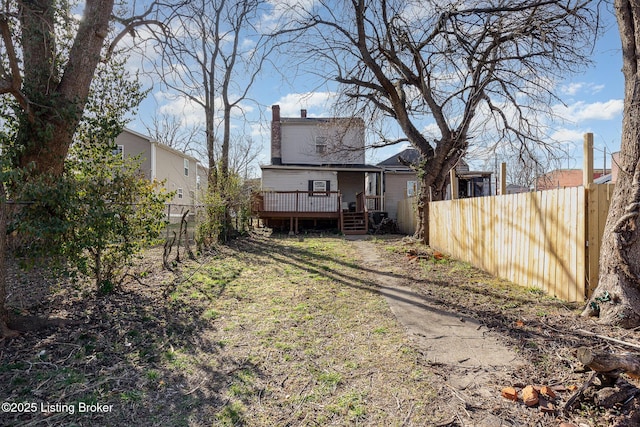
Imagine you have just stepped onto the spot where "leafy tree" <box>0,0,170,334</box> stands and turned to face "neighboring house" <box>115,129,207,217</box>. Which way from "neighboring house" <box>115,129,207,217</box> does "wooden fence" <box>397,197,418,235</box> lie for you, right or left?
right

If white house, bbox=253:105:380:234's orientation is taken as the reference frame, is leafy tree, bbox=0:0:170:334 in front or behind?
behind

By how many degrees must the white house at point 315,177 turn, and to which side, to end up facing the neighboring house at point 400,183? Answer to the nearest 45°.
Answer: approximately 45° to its right

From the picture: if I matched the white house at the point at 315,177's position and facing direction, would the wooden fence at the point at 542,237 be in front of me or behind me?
behind

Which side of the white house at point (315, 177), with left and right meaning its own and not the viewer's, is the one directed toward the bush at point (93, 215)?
back

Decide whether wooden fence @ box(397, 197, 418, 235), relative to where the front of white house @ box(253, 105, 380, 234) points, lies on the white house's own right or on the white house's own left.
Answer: on the white house's own right

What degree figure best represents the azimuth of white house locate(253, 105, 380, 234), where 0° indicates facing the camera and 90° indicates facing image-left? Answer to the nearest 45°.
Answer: approximately 180°

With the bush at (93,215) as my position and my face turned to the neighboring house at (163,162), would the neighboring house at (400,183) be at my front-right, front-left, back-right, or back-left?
front-right
